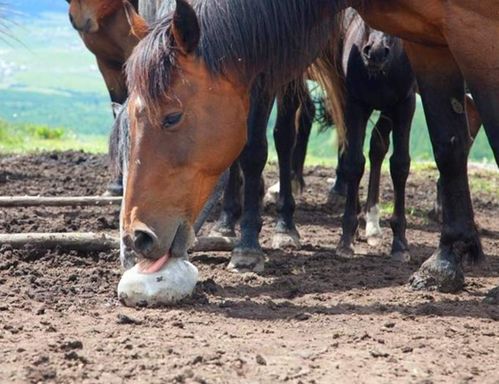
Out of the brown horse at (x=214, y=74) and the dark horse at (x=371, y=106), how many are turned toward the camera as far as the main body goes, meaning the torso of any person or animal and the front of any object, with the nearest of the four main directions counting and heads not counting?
1

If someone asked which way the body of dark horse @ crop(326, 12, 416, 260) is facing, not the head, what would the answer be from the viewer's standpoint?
toward the camera

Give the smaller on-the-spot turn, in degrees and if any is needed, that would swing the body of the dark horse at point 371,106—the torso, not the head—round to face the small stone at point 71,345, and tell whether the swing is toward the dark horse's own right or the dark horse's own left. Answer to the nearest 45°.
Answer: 0° — it already faces it

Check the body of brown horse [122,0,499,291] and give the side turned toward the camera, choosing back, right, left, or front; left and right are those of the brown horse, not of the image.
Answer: left

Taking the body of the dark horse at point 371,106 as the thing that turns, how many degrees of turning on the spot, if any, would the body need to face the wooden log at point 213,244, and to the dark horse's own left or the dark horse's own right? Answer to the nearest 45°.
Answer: approximately 45° to the dark horse's own right

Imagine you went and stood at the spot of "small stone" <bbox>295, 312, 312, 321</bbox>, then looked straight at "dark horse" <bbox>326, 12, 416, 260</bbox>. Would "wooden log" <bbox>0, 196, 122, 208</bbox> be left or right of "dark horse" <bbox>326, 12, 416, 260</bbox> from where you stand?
left

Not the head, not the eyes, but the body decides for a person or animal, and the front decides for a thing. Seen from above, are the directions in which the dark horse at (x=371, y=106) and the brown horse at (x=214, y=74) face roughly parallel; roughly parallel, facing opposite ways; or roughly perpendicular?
roughly perpendicular

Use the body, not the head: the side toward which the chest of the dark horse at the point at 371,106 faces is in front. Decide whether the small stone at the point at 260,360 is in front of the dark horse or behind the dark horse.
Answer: in front

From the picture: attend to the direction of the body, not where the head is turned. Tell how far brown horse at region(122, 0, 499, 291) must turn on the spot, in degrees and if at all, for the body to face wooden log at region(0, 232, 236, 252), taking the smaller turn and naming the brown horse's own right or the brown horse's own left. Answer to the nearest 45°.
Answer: approximately 45° to the brown horse's own right

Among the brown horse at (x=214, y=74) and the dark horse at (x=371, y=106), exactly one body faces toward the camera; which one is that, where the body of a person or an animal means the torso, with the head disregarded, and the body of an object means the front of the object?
the dark horse
